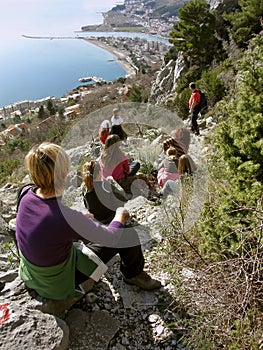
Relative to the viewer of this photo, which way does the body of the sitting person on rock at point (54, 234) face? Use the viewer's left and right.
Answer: facing away from the viewer and to the right of the viewer

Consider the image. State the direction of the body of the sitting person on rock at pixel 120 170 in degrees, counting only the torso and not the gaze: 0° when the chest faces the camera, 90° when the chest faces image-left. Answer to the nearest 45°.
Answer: approximately 225°

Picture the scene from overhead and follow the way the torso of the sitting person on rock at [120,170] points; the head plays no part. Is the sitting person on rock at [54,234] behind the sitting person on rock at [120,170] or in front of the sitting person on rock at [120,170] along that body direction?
behind

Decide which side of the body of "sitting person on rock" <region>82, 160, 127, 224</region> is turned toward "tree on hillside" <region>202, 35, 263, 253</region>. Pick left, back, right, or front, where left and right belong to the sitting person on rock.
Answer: right

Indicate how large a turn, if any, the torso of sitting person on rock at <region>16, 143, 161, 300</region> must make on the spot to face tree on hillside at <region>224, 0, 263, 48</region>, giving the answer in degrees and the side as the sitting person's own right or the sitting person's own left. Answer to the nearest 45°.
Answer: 0° — they already face it

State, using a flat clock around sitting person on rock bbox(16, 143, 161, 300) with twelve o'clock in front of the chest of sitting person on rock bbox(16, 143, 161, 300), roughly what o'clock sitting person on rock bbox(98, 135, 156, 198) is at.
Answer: sitting person on rock bbox(98, 135, 156, 198) is roughly at 11 o'clock from sitting person on rock bbox(16, 143, 161, 300).

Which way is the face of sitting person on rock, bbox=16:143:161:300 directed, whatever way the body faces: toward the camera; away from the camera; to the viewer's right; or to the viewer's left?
away from the camera

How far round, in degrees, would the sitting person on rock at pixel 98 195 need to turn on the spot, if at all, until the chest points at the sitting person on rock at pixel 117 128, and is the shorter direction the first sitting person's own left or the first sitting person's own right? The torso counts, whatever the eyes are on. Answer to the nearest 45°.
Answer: approximately 45° to the first sitting person's own left
